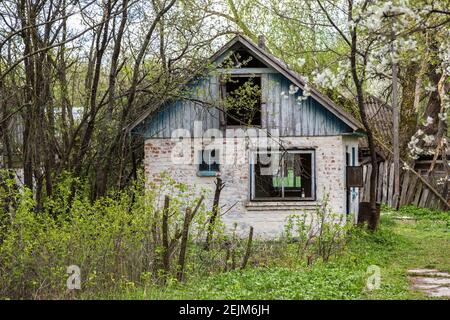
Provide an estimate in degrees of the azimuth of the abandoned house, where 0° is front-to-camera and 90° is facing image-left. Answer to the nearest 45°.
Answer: approximately 0°

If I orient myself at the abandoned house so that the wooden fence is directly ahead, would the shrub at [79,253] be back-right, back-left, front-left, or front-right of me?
back-right

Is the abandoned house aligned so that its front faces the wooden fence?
no

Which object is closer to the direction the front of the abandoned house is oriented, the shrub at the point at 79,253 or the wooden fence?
the shrub

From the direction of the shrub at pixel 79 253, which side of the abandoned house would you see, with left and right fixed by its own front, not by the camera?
front
